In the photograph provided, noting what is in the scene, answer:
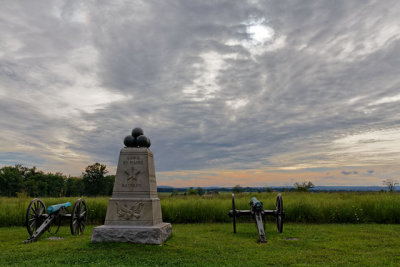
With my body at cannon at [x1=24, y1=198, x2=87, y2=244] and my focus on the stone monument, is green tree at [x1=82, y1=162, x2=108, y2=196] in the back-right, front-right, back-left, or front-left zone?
back-left

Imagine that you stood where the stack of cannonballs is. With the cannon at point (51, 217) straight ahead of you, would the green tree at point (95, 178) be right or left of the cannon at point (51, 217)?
right

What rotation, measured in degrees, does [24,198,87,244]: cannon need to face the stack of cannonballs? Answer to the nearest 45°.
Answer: approximately 90° to its right

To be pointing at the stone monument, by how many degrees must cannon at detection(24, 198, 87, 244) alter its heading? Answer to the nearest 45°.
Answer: approximately 90° to its right

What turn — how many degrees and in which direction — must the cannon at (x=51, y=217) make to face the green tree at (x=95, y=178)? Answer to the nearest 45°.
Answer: approximately 45° to its left

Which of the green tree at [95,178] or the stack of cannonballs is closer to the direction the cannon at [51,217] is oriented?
the green tree

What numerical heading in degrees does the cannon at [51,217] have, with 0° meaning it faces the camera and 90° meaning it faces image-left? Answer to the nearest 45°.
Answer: approximately 225°
